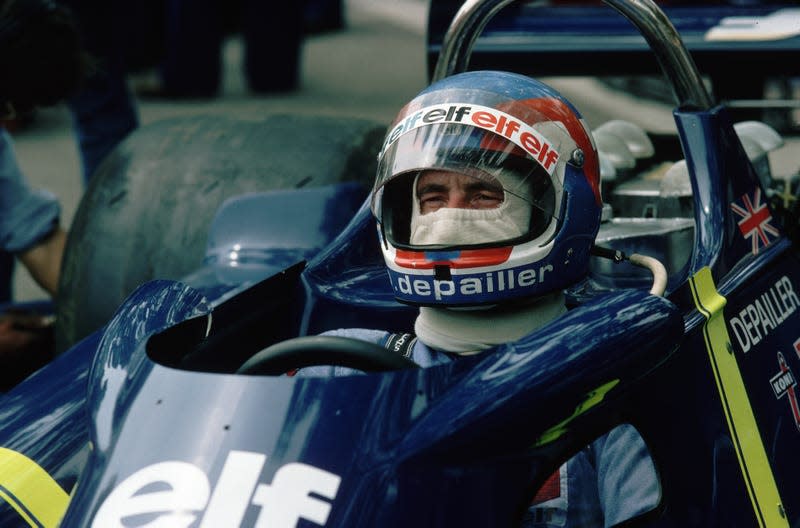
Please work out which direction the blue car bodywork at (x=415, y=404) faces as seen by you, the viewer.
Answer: facing the viewer and to the left of the viewer

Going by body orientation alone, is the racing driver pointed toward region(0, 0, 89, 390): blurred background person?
no

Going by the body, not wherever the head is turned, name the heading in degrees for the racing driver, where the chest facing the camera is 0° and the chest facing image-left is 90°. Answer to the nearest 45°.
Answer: approximately 45°
